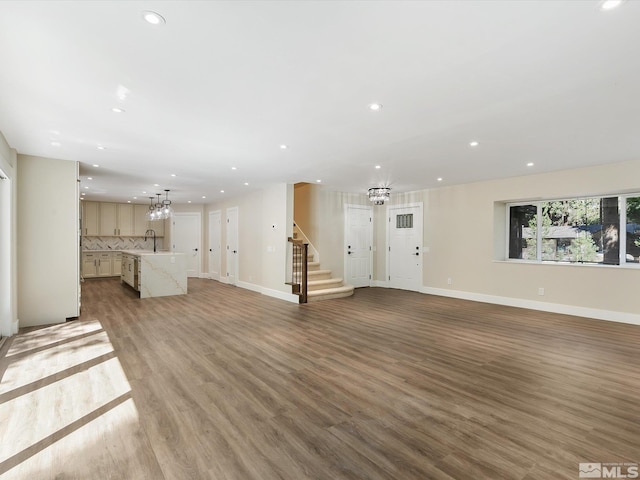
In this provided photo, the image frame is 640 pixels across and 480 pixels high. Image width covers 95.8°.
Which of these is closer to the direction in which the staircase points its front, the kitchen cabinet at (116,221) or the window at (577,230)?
the window

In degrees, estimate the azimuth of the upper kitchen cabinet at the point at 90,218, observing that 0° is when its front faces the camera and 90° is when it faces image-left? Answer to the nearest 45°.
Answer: approximately 0°

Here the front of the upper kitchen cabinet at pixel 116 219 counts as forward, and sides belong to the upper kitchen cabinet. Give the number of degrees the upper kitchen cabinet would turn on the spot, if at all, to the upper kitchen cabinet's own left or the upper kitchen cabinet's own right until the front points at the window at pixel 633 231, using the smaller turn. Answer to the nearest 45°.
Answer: approximately 45° to the upper kitchen cabinet's own left

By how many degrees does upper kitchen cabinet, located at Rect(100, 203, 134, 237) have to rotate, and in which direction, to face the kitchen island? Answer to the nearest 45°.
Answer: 0° — it already faces it

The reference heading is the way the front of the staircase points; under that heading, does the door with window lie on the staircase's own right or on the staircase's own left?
on the staircase's own left

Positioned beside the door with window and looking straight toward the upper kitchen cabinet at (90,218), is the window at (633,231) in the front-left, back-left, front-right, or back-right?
back-left

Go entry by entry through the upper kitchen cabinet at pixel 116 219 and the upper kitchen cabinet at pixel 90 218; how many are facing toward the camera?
2

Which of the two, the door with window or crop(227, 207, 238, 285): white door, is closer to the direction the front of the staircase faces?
the door with window

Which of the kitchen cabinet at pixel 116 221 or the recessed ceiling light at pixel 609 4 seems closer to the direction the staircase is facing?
the recessed ceiling light
